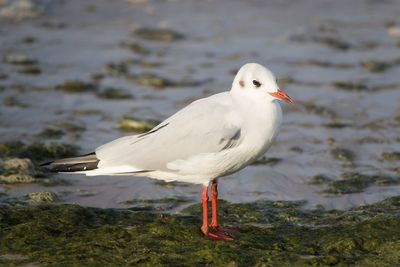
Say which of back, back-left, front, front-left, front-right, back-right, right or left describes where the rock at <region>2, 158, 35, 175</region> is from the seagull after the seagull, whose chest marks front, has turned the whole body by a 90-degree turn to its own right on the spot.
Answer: back-right

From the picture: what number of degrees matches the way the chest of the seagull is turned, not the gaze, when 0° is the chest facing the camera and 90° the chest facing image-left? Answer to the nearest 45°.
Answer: approximately 270°

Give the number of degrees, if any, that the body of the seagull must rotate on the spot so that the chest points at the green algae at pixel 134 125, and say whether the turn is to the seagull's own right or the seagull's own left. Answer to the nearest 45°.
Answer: approximately 90° to the seagull's own left

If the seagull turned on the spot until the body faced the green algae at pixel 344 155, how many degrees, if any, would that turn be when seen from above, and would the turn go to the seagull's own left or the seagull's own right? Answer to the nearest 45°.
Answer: approximately 45° to the seagull's own left

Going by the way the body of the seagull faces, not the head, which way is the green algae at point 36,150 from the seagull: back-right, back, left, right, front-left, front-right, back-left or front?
back-left

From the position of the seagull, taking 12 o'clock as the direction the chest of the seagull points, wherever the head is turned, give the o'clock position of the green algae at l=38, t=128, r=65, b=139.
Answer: The green algae is roughly at 8 o'clock from the seagull.

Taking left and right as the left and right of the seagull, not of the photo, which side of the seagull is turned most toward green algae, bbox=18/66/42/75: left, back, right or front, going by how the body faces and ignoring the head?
left

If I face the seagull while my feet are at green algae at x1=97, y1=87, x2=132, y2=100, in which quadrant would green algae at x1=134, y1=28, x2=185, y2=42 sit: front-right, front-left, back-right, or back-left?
back-left

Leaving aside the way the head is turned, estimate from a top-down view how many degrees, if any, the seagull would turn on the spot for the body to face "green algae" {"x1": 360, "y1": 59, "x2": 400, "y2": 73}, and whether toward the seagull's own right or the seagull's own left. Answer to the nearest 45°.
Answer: approximately 45° to the seagull's own left

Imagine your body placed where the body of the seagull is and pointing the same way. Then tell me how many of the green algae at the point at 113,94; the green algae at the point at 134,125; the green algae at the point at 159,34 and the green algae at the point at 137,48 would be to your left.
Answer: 4

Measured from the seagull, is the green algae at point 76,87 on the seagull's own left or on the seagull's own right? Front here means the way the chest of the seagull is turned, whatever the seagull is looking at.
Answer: on the seagull's own left

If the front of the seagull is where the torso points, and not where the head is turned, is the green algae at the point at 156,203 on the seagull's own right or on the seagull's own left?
on the seagull's own left

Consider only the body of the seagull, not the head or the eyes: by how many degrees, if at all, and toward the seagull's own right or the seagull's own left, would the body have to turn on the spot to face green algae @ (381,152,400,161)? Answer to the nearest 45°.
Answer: approximately 45° to the seagull's own left

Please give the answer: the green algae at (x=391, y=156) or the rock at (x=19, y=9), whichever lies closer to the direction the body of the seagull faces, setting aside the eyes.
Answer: the green algae

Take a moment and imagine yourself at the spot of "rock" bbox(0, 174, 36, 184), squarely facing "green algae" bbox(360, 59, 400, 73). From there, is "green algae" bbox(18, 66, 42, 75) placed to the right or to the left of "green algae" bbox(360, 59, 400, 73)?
left

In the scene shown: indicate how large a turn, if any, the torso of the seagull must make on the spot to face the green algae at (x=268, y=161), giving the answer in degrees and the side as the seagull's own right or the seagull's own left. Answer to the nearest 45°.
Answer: approximately 90° to the seagull's own left

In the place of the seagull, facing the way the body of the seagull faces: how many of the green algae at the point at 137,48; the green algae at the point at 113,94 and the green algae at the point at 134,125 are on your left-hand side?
3

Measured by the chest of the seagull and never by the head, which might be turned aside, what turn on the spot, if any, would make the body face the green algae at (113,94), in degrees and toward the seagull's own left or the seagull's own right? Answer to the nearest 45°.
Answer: approximately 90° to the seagull's own left

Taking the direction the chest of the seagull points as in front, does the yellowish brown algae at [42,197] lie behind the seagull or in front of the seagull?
behind
